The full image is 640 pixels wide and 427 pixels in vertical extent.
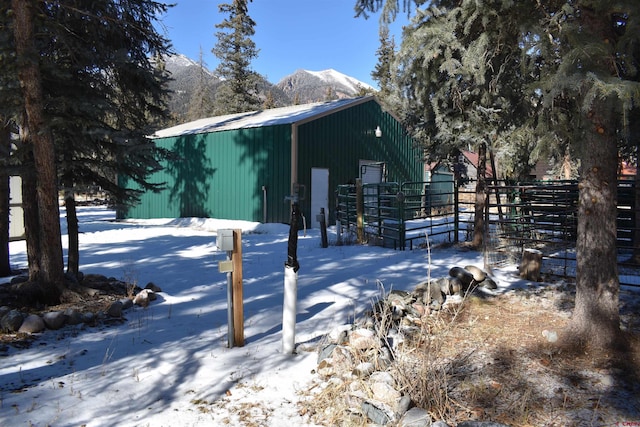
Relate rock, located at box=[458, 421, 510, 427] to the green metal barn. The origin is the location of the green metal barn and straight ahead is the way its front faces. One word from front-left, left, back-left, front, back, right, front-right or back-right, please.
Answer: front-right

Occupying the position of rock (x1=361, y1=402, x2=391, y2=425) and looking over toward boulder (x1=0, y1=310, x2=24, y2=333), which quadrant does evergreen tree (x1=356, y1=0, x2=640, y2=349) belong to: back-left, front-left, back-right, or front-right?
back-right

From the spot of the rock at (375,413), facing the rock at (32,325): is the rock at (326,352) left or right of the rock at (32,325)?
right

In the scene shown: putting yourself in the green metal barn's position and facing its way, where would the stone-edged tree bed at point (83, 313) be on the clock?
The stone-edged tree bed is roughly at 2 o'clock from the green metal barn.

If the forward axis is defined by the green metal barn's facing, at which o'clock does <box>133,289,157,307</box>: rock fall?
The rock is roughly at 2 o'clock from the green metal barn.

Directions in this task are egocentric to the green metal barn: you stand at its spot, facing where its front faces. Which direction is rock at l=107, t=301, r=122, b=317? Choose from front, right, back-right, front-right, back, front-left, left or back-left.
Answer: front-right

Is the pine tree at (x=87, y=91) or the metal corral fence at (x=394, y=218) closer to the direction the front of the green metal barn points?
the metal corral fence

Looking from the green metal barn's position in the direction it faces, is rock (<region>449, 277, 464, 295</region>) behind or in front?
in front

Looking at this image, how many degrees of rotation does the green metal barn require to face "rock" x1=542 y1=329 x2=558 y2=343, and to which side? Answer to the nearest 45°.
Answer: approximately 45° to its right

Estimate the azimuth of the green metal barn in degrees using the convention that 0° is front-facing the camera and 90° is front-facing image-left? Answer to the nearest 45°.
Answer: approximately 315°

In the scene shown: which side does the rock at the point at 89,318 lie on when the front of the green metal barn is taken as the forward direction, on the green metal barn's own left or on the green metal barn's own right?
on the green metal barn's own right

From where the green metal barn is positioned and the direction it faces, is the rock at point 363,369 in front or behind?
in front
